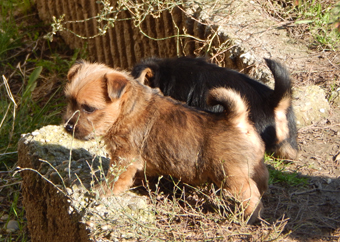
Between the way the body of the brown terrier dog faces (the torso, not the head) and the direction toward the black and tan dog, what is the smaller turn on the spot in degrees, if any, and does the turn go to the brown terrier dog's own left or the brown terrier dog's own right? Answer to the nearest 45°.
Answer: approximately 135° to the brown terrier dog's own right

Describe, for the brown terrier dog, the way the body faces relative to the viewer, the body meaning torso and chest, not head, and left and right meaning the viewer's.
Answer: facing to the left of the viewer
